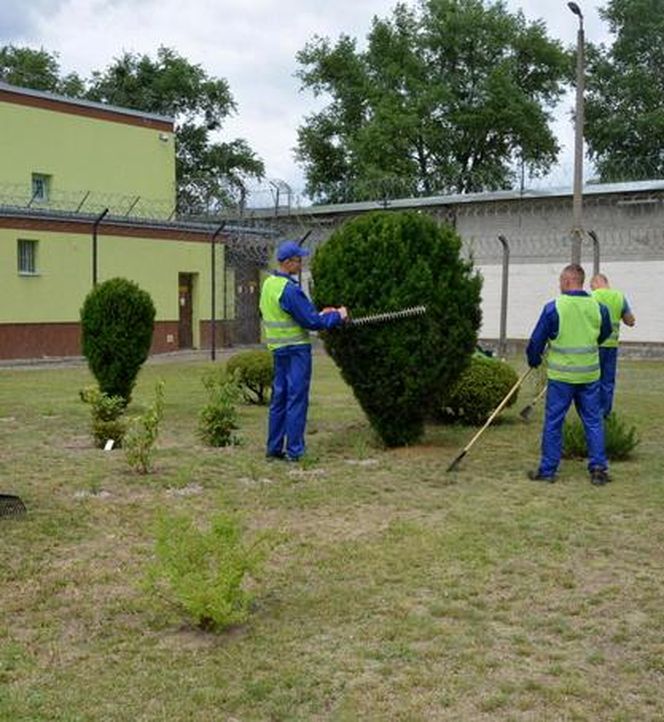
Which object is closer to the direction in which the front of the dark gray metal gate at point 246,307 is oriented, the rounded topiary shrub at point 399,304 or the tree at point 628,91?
the rounded topiary shrub

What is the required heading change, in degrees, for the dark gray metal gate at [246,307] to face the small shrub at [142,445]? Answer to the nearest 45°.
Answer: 0° — it already faces it

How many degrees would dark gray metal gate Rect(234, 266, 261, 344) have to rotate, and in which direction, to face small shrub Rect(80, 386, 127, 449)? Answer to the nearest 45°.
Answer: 0° — it already faces it

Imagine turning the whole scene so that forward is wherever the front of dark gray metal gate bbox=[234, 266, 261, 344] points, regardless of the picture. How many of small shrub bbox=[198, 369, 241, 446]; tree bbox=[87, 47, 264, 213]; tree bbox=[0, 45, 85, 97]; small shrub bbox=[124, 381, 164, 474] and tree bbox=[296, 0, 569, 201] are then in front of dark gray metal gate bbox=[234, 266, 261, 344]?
2

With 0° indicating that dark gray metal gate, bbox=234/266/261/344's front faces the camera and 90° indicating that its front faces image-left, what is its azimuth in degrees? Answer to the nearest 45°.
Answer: approximately 0°

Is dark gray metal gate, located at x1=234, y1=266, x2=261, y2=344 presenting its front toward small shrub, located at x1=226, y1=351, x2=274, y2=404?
yes

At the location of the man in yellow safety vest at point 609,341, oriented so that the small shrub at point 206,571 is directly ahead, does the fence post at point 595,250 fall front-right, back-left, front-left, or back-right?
back-right

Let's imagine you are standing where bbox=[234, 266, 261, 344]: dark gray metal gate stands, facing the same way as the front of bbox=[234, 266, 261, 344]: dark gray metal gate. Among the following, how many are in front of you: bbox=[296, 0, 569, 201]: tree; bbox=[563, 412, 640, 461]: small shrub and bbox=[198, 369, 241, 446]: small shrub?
2

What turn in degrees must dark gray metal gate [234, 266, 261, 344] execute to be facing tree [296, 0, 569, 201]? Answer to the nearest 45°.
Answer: approximately 135° to its left

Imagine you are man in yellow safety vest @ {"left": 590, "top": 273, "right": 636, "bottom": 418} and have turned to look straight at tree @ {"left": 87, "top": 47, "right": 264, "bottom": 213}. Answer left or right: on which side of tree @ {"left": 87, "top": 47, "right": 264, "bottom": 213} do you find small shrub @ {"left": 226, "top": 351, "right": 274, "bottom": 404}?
left

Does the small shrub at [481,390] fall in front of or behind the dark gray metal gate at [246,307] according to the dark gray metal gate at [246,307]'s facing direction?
in front

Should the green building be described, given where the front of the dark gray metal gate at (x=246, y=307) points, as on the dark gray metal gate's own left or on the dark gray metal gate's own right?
on the dark gray metal gate's own right

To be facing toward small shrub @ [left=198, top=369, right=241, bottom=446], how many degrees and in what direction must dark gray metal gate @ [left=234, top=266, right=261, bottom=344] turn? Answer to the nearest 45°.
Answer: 0° — it already faces it

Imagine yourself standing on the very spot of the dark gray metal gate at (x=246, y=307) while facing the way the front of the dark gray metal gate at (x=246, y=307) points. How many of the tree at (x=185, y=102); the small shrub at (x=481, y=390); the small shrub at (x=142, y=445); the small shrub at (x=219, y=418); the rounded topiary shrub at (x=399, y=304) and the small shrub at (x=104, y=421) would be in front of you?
5

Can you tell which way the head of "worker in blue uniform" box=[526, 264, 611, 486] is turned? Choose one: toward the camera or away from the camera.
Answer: away from the camera
